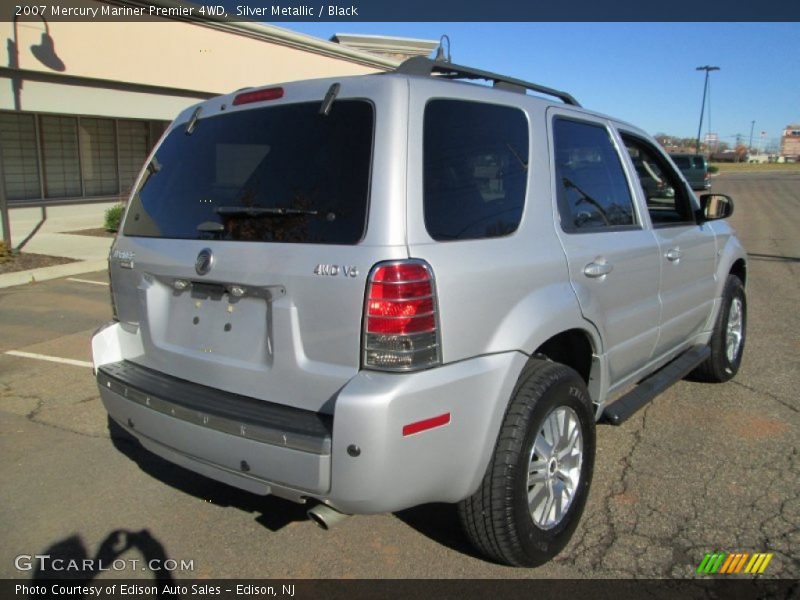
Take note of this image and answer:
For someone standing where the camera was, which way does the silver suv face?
facing away from the viewer and to the right of the viewer

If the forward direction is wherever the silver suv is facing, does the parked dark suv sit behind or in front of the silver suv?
in front
